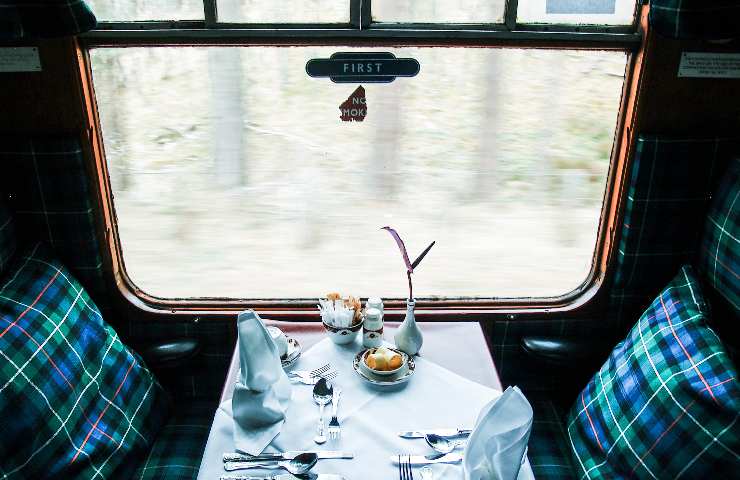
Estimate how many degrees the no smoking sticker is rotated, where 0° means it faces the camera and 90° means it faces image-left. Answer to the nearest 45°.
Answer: approximately 0°

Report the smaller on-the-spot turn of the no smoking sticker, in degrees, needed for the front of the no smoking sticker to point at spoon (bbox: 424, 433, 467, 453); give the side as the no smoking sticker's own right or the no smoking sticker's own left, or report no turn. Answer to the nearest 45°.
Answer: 0° — it already faces it

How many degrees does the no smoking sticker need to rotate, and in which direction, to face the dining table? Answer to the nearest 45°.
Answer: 0° — it already faces it

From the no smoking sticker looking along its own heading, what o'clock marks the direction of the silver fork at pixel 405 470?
The silver fork is roughly at 12 o'clock from the no smoking sticker.

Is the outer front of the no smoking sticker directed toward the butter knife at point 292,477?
yes

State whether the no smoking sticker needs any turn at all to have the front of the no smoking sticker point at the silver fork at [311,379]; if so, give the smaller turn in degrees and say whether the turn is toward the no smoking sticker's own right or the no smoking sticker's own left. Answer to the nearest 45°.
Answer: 0° — it already faces it

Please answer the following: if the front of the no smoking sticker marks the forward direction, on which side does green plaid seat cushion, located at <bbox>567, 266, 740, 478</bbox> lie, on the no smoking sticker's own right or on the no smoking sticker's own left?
on the no smoking sticker's own left
